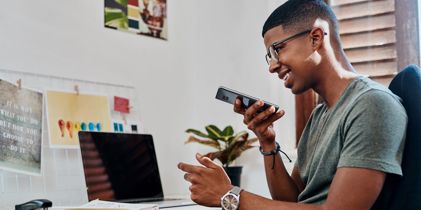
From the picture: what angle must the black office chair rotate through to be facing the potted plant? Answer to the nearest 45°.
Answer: approximately 45° to its right

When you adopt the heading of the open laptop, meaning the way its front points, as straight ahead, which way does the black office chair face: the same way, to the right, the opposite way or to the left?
the opposite way

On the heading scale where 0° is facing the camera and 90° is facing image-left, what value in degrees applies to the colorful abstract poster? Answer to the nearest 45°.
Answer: approximately 315°

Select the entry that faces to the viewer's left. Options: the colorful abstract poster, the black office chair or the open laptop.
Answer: the black office chair

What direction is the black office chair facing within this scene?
to the viewer's left

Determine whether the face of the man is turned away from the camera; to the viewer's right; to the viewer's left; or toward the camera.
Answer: to the viewer's left
